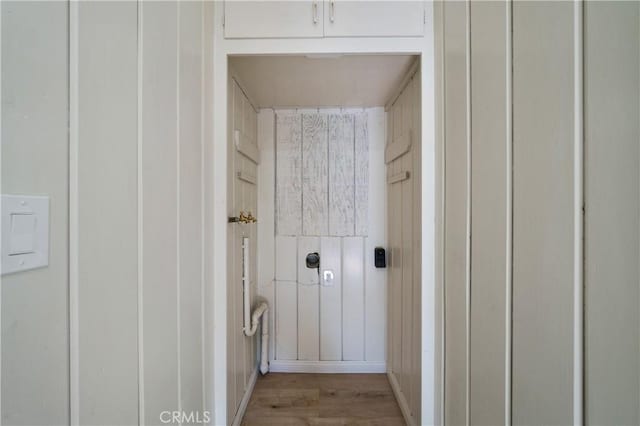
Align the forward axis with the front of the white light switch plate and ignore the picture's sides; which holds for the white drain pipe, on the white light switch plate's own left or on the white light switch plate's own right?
on the white light switch plate's own left

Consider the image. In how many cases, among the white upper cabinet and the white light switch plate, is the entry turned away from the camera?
0

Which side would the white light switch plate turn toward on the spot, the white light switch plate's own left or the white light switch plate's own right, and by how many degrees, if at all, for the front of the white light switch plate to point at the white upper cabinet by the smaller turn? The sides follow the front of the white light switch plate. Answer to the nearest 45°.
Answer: approximately 45° to the white light switch plate's own left

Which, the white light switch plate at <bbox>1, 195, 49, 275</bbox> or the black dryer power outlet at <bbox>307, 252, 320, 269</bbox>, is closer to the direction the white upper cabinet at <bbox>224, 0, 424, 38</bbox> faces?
the white light switch plate

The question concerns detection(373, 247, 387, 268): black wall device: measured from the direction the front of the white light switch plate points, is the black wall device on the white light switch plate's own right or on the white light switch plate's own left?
on the white light switch plate's own left

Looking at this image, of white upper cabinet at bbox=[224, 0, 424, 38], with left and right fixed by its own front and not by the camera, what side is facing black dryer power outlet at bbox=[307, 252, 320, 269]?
back

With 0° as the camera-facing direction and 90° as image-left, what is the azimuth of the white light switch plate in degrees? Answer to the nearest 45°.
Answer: approximately 315°

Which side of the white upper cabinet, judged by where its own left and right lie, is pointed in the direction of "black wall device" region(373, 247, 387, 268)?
back

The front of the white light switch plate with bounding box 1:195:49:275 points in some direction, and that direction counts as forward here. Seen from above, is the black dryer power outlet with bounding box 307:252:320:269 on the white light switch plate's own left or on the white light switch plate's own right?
on the white light switch plate's own left
